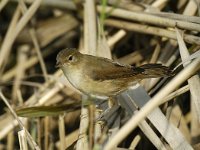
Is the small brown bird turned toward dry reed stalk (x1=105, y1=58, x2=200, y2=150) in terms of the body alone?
no

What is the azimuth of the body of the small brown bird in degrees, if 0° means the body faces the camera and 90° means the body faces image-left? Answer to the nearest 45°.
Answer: approximately 90°
